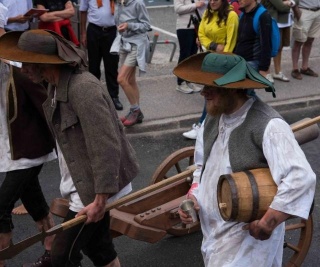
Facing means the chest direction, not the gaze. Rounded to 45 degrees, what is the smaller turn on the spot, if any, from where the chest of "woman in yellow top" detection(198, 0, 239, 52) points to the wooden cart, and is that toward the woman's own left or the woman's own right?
approximately 45° to the woman's own left

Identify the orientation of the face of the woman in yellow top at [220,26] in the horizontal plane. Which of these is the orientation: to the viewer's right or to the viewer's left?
to the viewer's left

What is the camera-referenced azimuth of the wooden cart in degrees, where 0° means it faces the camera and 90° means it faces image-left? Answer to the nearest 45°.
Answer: approximately 45°

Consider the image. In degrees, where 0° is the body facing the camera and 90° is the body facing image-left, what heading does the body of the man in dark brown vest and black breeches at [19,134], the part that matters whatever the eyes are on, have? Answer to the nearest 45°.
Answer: approximately 45°

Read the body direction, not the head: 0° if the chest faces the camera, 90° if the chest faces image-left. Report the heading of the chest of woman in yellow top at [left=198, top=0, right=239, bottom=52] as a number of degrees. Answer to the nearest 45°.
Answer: approximately 45°

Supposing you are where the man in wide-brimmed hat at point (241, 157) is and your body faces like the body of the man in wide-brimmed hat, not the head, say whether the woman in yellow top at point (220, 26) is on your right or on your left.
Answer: on your right

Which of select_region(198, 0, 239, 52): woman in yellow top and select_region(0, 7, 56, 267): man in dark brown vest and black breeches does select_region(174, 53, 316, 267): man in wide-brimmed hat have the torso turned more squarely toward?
the man in dark brown vest and black breeches
